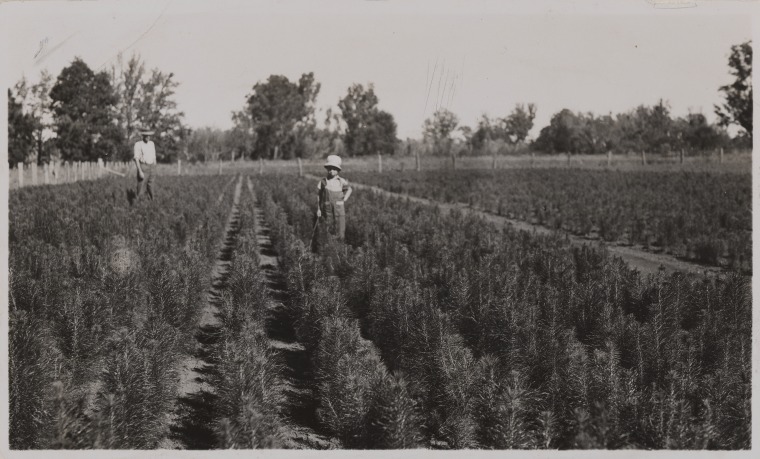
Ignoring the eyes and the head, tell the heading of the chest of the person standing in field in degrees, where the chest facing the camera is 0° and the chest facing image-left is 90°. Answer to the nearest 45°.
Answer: approximately 0°

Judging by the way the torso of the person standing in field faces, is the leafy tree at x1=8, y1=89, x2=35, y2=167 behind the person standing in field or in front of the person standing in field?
behind

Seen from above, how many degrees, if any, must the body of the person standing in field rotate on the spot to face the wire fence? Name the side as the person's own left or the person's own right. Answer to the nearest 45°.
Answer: approximately 180°

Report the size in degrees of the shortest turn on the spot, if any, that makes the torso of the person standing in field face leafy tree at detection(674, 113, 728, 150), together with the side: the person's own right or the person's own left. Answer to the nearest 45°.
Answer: approximately 135° to the person's own left

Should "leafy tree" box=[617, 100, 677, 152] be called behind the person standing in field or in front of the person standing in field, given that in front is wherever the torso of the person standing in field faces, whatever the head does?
behind

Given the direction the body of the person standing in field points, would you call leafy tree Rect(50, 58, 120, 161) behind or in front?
behind
